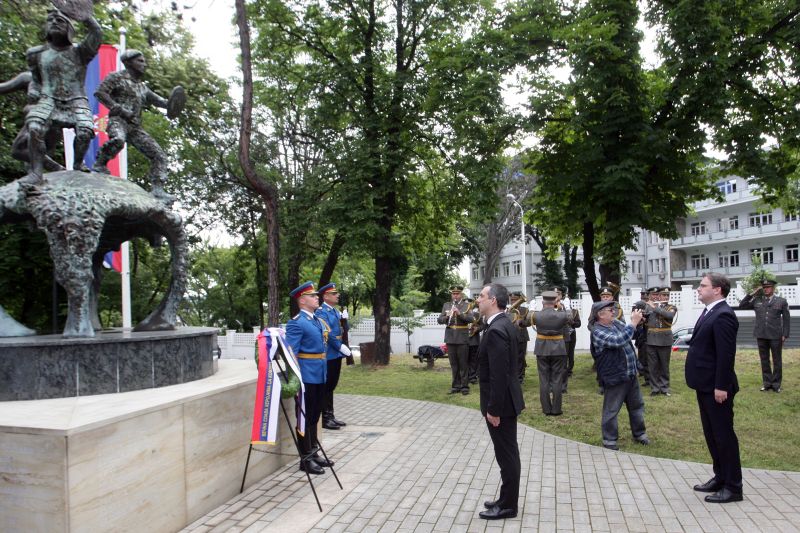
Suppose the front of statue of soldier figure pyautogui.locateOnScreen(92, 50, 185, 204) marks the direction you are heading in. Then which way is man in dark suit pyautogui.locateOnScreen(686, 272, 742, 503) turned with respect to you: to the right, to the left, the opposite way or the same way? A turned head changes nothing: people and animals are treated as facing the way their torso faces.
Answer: the opposite way

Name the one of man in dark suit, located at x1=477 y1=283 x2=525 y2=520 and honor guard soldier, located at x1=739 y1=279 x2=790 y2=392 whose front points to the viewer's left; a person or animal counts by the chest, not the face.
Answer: the man in dark suit

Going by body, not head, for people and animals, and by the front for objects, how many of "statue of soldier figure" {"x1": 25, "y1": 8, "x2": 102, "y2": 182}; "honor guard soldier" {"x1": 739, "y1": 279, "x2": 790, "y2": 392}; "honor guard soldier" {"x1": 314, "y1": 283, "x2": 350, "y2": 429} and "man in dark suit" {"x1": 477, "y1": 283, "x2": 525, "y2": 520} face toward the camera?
2

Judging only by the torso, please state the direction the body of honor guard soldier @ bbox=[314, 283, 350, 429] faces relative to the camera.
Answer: to the viewer's right

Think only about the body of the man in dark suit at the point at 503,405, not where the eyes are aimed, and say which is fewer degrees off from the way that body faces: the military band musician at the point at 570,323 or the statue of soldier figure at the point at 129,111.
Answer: the statue of soldier figure

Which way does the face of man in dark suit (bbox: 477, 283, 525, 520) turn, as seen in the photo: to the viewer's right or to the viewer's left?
to the viewer's left

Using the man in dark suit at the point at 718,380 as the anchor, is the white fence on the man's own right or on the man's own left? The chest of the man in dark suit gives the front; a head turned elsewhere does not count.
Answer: on the man's own right

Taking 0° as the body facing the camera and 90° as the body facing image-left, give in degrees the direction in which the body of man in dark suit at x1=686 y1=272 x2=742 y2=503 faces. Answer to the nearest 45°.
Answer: approximately 90°

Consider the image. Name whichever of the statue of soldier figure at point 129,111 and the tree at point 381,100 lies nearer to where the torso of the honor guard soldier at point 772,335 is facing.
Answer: the statue of soldier figure

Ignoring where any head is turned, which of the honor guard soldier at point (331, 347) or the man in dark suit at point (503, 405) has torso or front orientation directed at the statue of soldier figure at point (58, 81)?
the man in dark suit

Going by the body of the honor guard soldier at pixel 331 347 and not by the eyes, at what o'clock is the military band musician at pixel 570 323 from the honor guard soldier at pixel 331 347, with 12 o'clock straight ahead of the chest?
the military band musician at pixel 570 323 is roughly at 11 o'clock from the honor guard soldier at pixel 331 347.

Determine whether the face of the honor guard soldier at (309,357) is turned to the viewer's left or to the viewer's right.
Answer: to the viewer's right
